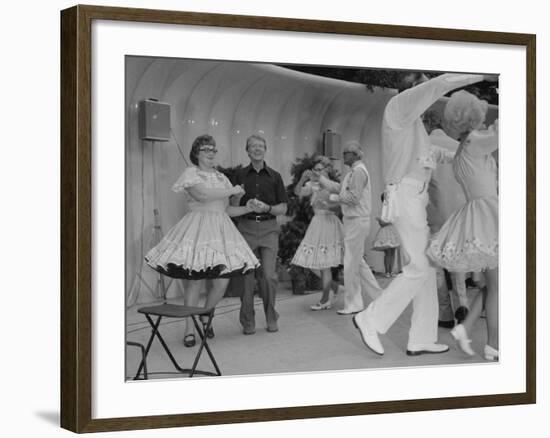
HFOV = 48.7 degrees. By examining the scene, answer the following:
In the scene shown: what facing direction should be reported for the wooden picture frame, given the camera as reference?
facing the viewer and to the right of the viewer
